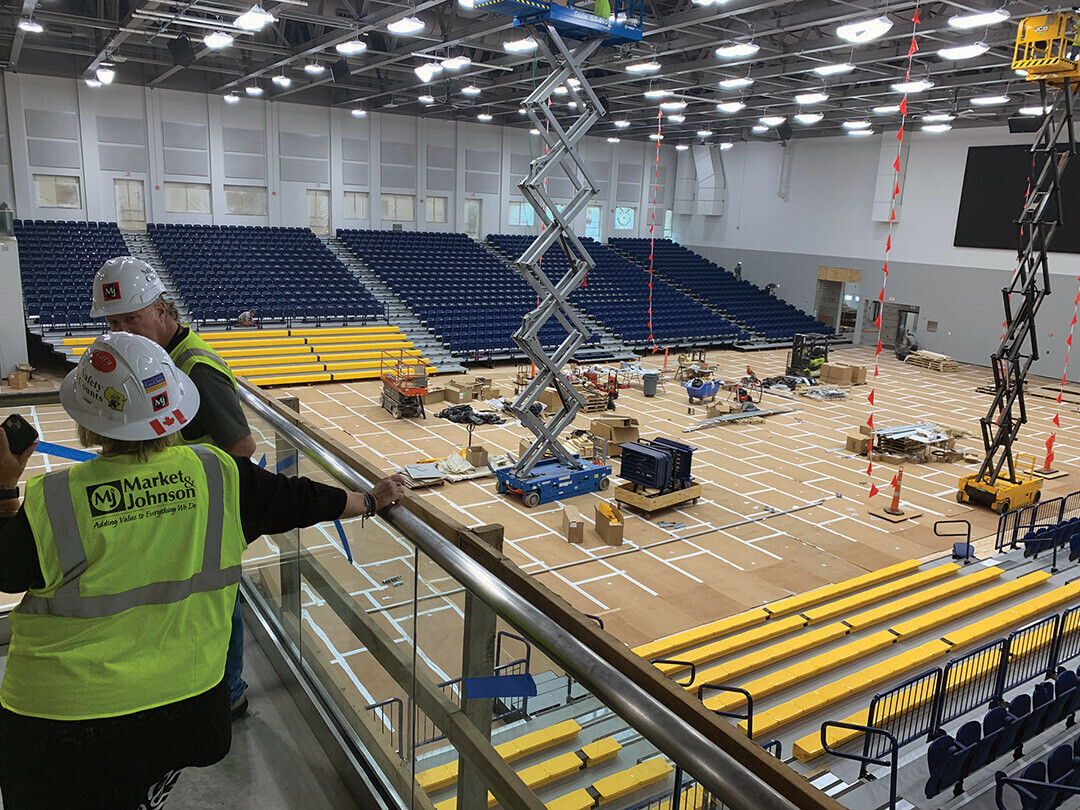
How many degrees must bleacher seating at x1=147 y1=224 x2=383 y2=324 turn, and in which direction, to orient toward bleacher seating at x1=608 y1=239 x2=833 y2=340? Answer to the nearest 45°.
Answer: approximately 45° to its left

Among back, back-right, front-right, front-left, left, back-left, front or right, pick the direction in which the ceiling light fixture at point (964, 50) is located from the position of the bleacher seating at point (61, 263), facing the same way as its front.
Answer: front-left

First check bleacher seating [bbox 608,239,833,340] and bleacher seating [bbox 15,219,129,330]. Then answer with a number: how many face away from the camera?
0

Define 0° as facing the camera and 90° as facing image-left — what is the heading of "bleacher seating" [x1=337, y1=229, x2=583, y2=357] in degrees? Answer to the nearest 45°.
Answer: approximately 315°

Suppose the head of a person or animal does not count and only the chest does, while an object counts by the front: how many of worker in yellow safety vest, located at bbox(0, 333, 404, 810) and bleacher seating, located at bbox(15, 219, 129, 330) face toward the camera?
1

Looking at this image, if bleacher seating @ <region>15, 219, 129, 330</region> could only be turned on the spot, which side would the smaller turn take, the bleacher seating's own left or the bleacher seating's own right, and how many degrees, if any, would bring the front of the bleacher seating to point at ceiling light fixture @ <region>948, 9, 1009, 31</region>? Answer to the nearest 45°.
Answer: approximately 45° to the bleacher seating's own left

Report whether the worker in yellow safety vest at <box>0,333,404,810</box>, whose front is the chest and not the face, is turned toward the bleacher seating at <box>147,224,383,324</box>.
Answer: yes

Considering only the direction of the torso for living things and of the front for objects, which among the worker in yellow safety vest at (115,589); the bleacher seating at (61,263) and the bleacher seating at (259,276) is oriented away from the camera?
the worker in yellow safety vest

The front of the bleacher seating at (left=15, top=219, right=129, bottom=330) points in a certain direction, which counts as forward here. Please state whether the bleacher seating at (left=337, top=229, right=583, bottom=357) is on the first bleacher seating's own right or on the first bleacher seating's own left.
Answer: on the first bleacher seating's own left

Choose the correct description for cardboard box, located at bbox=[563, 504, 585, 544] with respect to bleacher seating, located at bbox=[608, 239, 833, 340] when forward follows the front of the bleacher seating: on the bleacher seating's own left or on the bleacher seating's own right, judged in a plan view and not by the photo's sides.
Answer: on the bleacher seating's own right

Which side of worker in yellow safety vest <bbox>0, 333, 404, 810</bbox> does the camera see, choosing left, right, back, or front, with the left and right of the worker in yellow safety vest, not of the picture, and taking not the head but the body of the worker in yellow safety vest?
back

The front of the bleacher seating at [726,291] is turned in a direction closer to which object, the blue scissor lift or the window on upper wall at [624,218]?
the blue scissor lift

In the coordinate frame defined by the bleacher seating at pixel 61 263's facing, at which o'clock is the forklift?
The forklift is roughly at 10 o'clock from the bleacher seating.

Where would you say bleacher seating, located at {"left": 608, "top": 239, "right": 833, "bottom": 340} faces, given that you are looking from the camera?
facing the viewer and to the right of the viewer

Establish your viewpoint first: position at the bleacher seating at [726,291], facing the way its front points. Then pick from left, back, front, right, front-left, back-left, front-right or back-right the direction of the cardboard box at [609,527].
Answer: front-right

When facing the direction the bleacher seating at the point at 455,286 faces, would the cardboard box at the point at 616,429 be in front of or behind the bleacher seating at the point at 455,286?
in front
